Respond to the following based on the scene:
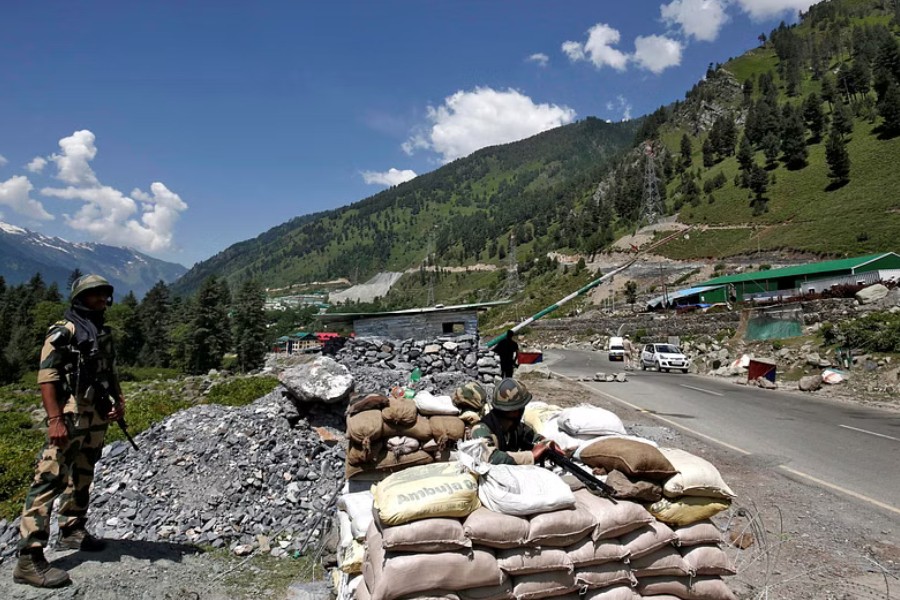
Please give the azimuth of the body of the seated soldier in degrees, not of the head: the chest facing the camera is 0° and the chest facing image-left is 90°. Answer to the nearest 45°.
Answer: approximately 315°

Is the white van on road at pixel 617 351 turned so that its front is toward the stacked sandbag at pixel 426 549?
yes

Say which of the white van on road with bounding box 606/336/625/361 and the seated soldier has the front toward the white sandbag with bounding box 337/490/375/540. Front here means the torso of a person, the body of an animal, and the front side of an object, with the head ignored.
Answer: the white van on road

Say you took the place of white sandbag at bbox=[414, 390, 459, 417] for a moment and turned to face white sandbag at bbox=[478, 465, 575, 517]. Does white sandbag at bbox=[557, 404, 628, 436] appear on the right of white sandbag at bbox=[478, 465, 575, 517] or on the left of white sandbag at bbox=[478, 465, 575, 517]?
left

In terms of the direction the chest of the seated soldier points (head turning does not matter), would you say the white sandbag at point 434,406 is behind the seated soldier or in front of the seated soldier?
behind

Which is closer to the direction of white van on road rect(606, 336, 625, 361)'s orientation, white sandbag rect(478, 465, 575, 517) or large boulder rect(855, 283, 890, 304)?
the white sandbag

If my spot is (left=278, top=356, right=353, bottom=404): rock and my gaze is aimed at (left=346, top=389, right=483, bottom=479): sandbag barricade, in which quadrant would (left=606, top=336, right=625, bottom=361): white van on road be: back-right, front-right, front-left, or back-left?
back-left

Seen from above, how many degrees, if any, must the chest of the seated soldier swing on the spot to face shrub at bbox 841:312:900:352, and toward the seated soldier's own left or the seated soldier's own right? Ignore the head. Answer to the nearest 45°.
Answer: approximately 90° to the seated soldier's own left
